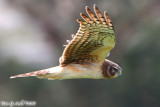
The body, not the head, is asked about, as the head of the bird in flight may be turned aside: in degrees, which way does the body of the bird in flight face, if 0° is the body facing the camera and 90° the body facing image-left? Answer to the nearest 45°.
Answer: approximately 270°
